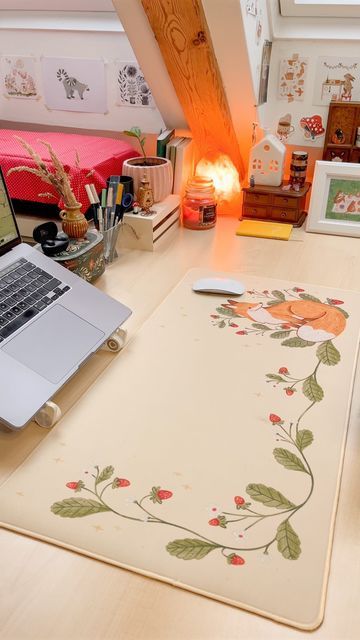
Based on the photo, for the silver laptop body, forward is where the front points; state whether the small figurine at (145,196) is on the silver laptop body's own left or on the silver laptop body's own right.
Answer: on the silver laptop body's own left

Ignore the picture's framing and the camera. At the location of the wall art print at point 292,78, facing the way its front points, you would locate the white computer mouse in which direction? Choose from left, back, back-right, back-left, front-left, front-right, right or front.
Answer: front

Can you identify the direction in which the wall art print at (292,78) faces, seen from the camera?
facing the viewer

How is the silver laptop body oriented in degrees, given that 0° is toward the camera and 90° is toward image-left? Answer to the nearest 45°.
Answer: approximately 315°

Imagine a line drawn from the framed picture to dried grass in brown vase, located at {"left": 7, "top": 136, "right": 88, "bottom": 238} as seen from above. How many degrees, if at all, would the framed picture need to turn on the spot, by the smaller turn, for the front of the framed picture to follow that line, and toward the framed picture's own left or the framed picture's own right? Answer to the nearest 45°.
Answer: approximately 45° to the framed picture's own right

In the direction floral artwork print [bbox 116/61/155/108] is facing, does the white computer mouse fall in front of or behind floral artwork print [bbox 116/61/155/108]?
in front

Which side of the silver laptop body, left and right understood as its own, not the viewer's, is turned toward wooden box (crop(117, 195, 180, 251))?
left

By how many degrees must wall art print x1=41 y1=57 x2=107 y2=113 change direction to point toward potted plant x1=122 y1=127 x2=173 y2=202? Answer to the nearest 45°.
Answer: approximately 45° to its left

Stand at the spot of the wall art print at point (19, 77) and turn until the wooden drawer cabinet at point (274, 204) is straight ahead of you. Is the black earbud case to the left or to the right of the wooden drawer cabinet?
right

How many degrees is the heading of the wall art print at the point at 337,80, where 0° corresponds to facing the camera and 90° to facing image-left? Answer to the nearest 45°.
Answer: approximately 0°

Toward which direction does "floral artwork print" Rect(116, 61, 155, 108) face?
toward the camera
